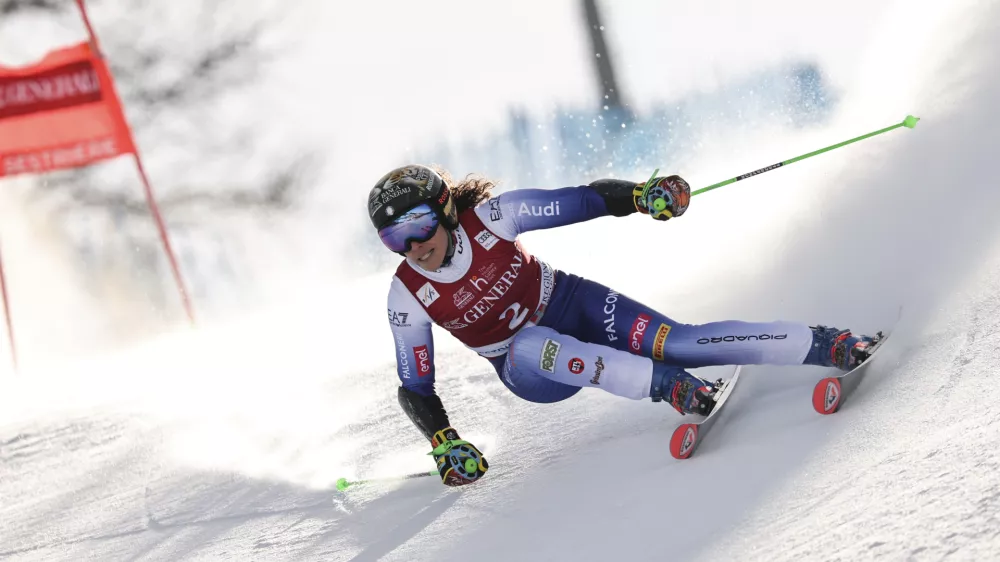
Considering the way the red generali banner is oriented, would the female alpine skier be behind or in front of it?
in front

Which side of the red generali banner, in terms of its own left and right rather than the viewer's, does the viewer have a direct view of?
front
